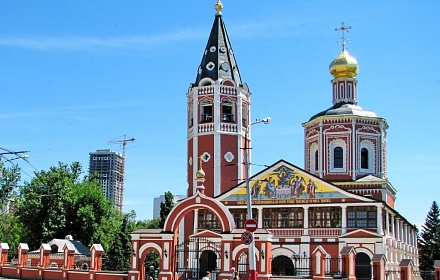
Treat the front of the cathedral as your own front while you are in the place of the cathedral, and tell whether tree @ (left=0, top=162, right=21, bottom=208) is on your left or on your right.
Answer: on your right

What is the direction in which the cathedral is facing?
toward the camera

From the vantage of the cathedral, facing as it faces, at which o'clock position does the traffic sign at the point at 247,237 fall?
The traffic sign is roughly at 12 o'clock from the cathedral.

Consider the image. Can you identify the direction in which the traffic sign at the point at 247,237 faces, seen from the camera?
facing the viewer

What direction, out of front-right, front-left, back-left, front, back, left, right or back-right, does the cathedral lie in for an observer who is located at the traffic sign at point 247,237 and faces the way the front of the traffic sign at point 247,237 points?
back

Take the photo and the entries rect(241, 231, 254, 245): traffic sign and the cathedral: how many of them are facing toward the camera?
2

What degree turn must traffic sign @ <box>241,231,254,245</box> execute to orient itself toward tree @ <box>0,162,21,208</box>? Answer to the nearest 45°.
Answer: approximately 135° to its right
